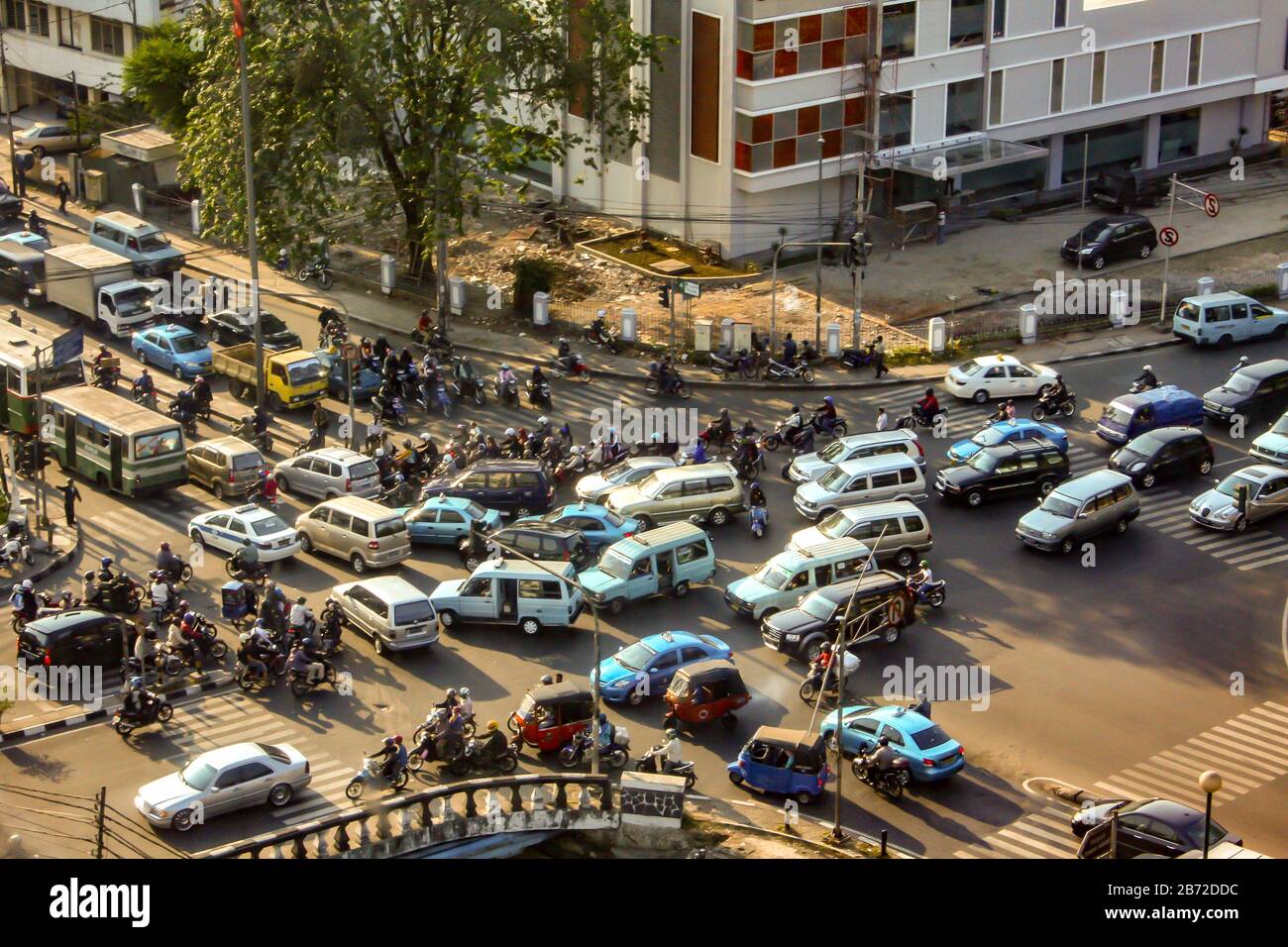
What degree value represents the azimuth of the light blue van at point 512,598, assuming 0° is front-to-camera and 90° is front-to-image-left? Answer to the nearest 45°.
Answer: approximately 90°

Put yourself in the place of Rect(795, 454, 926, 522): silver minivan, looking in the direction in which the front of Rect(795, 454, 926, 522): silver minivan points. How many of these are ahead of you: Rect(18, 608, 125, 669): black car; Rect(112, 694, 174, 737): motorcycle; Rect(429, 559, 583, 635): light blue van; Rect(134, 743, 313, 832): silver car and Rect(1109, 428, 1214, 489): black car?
4

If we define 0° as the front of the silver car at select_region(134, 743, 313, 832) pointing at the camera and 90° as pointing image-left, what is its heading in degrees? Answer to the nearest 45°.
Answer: approximately 45°

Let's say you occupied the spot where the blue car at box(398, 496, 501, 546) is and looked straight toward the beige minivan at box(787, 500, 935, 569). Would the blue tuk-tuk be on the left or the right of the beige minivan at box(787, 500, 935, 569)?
right

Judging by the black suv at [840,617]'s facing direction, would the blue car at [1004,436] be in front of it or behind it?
behind

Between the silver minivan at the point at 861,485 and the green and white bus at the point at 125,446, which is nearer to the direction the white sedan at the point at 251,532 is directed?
the green and white bus

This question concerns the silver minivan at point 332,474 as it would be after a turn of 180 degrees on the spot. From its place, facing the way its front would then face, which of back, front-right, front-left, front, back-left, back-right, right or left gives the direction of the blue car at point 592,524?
front

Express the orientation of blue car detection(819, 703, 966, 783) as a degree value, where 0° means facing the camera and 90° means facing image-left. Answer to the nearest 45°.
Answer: approximately 135°
